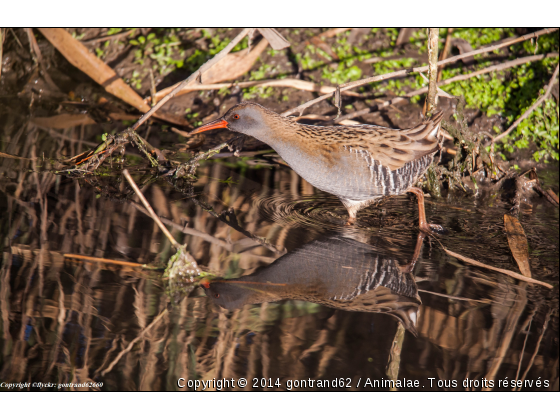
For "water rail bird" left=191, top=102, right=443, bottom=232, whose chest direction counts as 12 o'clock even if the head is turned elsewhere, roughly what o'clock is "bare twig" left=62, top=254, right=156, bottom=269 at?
The bare twig is roughly at 11 o'clock from the water rail bird.

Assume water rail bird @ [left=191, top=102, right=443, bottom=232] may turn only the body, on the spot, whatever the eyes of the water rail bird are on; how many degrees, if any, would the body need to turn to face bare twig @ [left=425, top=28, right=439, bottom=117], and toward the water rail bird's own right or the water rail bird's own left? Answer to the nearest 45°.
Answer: approximately 135° to the water rail bird's own right

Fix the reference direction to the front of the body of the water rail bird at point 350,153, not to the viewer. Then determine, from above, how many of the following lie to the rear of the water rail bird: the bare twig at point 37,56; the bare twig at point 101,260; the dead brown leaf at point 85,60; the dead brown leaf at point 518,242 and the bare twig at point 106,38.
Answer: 1

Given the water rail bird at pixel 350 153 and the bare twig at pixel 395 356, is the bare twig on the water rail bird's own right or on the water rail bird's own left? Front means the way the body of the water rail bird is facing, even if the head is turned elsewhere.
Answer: on the water rail bird's own left

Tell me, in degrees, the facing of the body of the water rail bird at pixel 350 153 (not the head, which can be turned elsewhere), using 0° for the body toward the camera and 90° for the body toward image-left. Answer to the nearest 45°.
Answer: approximately 90°

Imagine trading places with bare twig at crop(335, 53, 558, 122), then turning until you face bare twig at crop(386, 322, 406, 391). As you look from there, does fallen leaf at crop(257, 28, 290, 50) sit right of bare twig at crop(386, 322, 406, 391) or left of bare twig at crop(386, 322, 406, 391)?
right

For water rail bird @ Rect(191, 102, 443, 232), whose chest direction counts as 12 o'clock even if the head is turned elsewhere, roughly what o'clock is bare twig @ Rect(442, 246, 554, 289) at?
The bare twig is roughly at 7 o'clock from the water rail bird.

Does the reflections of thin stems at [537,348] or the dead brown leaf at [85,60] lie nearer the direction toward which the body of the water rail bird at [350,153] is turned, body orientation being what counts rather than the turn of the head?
the dead brown leaf

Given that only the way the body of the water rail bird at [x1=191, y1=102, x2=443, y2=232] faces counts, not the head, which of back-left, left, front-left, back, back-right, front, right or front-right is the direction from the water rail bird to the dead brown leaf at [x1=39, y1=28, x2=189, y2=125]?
front-right

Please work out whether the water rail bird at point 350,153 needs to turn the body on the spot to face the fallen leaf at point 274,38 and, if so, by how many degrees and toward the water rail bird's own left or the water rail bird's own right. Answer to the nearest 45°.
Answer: approximately 45° to the water rail bird's own right

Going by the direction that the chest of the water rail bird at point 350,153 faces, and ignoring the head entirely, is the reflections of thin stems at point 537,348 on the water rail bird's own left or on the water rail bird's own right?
on the water rail bird's own left

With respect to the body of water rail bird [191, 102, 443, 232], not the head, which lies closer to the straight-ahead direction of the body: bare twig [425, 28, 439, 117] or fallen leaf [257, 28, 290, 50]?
the fallen leaf

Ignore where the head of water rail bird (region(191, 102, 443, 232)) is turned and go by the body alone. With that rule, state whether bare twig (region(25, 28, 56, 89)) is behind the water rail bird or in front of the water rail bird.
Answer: in front

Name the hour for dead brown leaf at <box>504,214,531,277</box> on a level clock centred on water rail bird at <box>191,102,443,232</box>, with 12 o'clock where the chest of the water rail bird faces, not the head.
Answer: The dead brown leaf is roughly at 6 o'clock from the water rail bird.

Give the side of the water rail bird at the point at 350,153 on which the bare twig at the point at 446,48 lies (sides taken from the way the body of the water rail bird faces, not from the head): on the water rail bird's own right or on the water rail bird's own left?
on the water rail bird's own right

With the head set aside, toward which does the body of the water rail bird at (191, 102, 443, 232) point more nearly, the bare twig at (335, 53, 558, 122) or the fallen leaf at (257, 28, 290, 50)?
the fallen leaf
